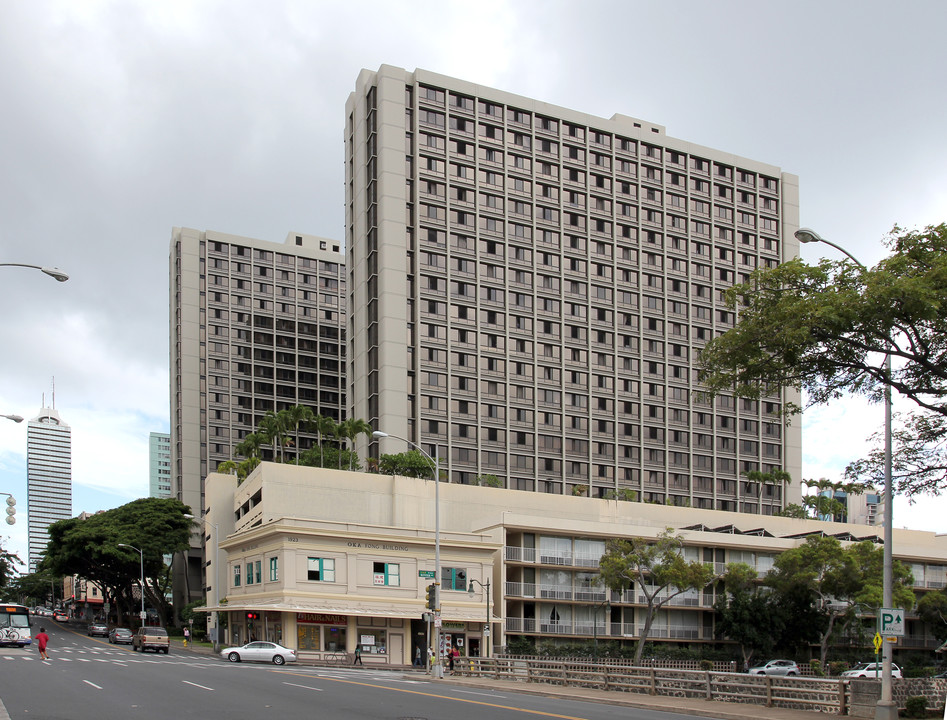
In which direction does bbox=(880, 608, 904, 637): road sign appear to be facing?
toward the camera

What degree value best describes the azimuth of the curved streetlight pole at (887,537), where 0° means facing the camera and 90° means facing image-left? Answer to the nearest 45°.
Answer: approximately 90°
